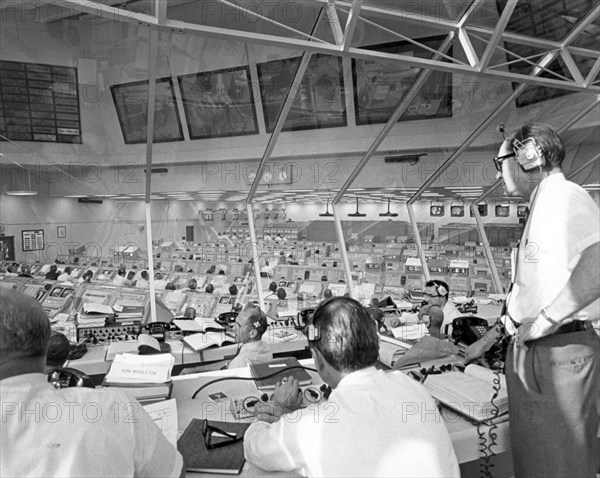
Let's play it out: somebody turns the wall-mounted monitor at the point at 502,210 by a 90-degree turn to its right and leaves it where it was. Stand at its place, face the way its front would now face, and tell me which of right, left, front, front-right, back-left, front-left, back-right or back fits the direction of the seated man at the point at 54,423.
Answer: left

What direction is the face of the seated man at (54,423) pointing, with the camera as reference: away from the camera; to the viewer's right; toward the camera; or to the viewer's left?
away from the camera

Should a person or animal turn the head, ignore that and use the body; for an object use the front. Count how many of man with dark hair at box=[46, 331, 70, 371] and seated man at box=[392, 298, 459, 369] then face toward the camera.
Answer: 0

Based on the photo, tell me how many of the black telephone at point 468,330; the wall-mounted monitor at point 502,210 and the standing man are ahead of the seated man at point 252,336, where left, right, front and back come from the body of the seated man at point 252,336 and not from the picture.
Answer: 0

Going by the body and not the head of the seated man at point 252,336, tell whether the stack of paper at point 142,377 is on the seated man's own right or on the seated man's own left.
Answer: on the seated man's own left

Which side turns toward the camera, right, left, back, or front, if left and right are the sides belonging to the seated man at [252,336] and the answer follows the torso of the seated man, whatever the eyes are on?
left

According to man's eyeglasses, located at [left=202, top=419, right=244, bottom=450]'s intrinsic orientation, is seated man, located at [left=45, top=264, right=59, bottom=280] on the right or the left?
on its right

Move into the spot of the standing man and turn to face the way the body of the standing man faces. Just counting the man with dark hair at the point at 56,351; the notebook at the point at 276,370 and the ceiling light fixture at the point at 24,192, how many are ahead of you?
3

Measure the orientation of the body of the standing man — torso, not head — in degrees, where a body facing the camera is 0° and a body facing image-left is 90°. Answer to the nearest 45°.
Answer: approximately 90°

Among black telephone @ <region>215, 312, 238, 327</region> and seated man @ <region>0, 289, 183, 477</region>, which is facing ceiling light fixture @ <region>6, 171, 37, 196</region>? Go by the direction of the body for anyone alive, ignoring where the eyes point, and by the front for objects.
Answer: the seated man

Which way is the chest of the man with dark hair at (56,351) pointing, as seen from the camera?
away from the camera

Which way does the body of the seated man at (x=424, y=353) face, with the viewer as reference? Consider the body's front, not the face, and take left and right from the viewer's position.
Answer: facing away from the viewer and to the left of the viewer

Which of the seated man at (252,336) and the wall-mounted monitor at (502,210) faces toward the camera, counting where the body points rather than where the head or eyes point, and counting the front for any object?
the wall-mounted monitor

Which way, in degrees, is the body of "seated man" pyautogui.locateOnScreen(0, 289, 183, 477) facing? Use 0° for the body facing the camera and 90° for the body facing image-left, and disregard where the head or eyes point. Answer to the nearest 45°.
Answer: approximately 180°

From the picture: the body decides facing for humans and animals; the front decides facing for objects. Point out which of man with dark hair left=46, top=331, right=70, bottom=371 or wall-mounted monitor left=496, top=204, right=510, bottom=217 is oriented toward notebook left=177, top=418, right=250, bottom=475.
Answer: the wall-mounted monitor

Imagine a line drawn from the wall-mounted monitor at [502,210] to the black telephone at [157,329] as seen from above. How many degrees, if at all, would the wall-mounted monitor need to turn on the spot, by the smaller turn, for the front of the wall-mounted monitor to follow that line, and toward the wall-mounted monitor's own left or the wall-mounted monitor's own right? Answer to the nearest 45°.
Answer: approximately 45° to the wall-mounted monitor's own right

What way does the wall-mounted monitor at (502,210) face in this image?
toward the camera

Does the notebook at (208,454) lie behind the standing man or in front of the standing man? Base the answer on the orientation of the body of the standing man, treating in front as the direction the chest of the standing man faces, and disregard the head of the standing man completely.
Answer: in front
